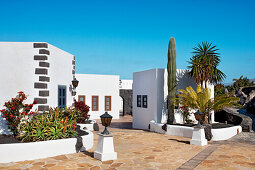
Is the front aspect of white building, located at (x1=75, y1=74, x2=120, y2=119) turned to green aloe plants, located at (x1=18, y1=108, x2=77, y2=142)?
yes

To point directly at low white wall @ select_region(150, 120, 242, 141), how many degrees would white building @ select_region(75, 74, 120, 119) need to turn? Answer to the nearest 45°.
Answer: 0° — it already faces it

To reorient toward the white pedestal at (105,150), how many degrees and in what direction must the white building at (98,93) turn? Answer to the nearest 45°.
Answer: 0° — it already faces it

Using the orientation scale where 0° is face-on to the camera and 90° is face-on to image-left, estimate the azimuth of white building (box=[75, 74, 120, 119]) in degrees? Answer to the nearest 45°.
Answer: approximately 0°

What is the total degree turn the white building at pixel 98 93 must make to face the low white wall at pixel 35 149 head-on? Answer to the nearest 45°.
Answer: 0° — it already faces it
